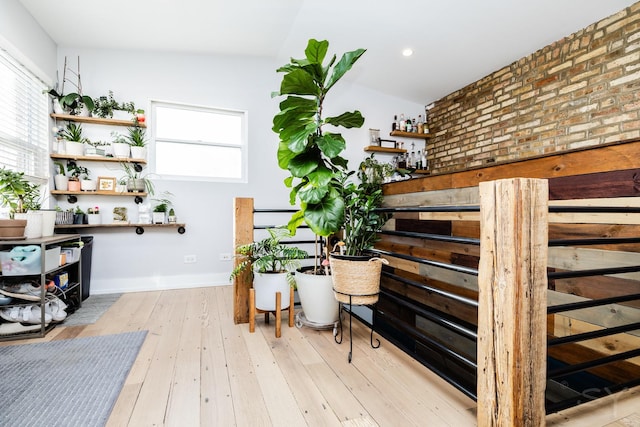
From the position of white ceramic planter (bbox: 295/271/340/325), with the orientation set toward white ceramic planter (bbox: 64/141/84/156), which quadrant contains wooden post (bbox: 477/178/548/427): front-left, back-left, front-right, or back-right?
back-left

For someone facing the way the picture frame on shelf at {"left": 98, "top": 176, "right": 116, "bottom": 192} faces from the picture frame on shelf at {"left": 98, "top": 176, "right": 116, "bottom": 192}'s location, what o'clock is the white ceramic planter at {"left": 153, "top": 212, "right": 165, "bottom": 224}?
The white ceramic planter is roughly at 10 o'clock from the picture frame on shelf.
